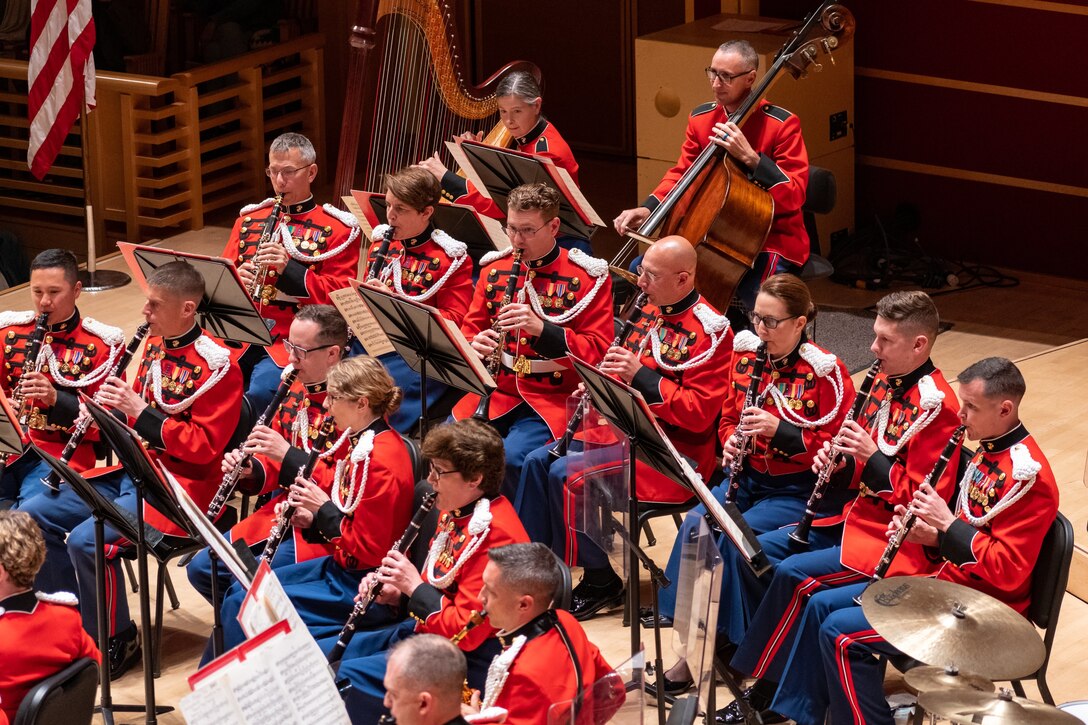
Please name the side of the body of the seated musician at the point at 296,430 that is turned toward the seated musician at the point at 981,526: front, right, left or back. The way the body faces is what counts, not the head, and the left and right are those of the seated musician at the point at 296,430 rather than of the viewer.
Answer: left

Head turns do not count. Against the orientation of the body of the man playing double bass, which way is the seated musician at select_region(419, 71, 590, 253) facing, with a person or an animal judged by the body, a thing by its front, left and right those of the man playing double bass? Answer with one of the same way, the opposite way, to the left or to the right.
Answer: the same way

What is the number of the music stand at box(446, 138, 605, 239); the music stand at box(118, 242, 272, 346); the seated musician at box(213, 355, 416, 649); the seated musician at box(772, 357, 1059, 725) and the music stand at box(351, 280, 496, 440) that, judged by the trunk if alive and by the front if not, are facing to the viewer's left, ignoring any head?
2

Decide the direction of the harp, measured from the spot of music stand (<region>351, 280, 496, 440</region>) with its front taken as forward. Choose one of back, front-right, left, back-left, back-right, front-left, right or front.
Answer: front-left

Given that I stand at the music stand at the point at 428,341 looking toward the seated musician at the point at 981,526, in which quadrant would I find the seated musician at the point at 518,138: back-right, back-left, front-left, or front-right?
back-left

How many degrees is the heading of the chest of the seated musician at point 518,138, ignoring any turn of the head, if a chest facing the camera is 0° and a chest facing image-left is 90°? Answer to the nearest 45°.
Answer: approximately 45°

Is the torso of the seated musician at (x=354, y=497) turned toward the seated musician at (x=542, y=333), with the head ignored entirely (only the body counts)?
no

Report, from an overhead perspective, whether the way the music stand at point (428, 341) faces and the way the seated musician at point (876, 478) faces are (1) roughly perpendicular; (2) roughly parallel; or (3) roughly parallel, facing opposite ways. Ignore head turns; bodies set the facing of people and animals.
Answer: roughly parallel, facing opposite ways

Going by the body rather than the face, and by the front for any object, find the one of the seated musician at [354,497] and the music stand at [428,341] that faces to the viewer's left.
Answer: the seated musician

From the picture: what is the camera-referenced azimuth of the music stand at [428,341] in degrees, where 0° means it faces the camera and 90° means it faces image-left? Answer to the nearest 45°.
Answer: approximately 225°

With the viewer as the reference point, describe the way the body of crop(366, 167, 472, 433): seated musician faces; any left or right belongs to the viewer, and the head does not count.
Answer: facing the viewer and to the left of the viewer

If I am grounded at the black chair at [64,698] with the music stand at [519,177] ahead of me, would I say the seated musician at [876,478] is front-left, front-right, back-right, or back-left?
front-right

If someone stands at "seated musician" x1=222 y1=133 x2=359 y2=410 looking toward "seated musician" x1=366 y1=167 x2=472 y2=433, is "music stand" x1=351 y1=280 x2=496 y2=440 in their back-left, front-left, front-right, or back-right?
front-right

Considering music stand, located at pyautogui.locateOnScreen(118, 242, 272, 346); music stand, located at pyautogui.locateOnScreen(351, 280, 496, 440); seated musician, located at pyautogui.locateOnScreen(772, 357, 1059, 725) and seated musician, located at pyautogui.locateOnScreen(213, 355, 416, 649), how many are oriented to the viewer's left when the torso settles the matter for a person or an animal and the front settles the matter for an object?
2

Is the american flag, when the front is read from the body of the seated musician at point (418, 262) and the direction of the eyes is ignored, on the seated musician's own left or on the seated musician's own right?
on the seated musician's own right

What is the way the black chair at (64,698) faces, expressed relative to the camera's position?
facing away from the viewer and to the left of the viewer

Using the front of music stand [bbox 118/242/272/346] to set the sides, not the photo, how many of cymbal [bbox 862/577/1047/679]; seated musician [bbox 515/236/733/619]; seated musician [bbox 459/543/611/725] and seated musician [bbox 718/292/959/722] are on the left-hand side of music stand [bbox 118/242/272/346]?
0

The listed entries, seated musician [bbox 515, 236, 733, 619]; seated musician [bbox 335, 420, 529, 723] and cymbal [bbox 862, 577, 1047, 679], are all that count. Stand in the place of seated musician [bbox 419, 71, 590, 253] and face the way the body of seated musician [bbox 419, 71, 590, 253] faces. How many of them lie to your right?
0

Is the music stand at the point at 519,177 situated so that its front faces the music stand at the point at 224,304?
no

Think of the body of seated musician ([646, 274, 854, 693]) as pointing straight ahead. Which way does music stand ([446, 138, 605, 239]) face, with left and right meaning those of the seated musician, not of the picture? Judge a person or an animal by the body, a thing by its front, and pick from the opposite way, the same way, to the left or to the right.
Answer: the opposite way

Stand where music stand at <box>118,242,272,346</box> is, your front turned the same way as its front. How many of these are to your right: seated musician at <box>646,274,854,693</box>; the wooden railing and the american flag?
1

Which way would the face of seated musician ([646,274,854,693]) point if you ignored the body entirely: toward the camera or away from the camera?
toward the camera
